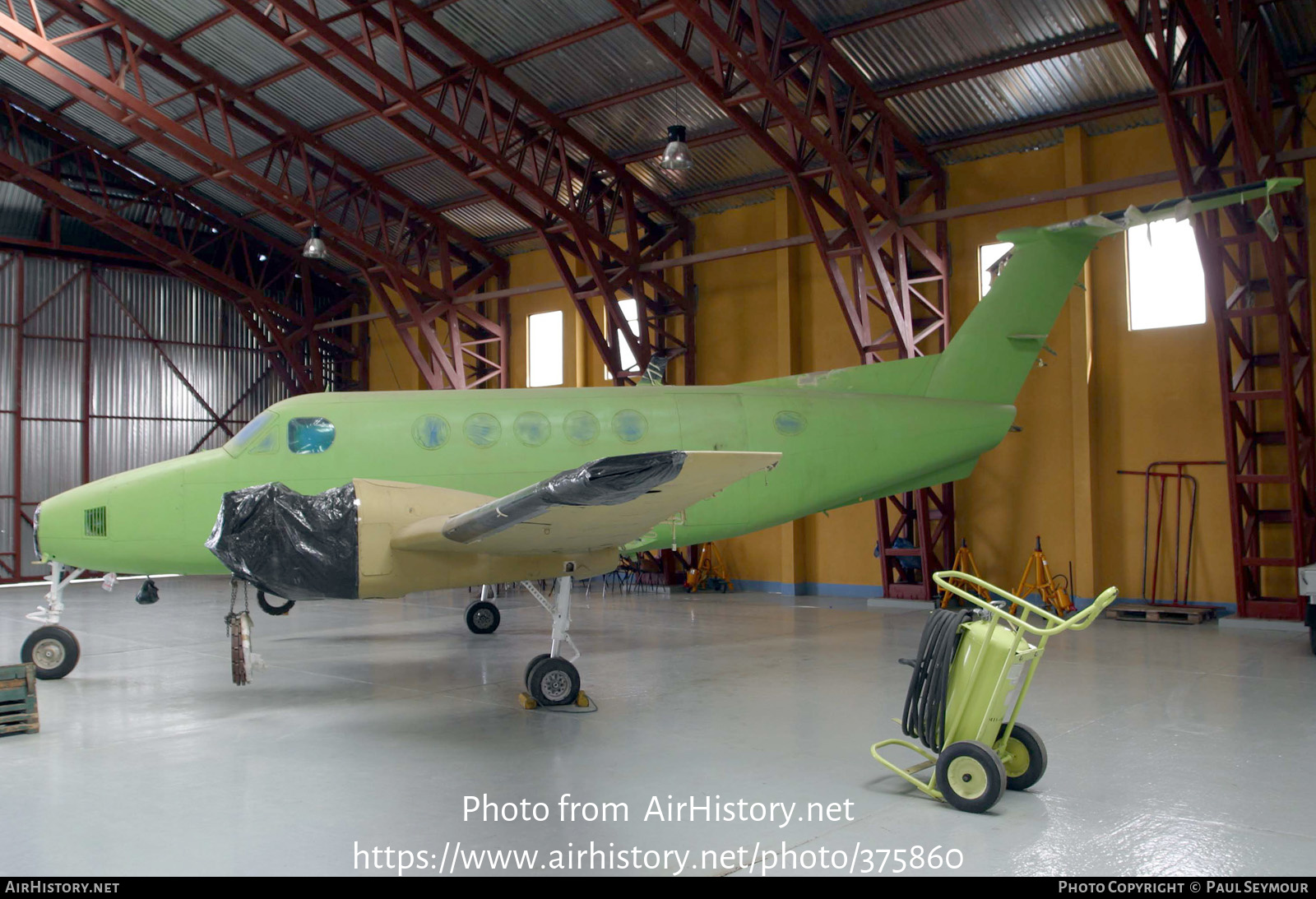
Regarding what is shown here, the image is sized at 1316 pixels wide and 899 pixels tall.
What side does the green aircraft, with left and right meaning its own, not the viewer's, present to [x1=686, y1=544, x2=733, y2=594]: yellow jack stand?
right

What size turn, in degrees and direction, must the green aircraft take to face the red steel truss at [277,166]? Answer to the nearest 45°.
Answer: approximately 45° to its right

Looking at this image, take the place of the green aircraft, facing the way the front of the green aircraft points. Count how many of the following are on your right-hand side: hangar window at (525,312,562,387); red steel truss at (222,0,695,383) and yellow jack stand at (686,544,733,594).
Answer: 3

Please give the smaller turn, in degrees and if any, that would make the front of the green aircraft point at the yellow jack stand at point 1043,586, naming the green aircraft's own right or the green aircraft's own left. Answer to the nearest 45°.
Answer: approximately 135° to the green aircraft's own right

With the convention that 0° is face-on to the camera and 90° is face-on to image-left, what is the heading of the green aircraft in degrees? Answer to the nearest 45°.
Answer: approximately 90°

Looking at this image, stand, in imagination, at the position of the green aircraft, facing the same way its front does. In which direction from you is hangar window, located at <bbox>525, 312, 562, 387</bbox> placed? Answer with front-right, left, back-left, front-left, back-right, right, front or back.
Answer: right

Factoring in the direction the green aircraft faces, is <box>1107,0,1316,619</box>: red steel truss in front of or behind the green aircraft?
behind

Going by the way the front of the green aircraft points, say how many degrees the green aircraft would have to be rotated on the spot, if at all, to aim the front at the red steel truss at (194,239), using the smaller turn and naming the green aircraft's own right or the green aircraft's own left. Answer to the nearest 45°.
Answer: approximately 45° to the green aircraft's own right

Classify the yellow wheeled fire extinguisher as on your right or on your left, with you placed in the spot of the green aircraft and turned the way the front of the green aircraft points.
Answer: on your left

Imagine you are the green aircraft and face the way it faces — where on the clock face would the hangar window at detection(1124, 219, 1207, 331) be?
The hangar window is roughly at 5 o'clock from the green aircraft.

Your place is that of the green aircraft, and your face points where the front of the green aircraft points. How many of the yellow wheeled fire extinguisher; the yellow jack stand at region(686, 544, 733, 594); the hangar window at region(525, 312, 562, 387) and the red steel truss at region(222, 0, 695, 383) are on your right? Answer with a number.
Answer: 3

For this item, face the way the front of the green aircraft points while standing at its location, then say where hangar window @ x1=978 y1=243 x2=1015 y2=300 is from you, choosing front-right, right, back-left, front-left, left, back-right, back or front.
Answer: back-right

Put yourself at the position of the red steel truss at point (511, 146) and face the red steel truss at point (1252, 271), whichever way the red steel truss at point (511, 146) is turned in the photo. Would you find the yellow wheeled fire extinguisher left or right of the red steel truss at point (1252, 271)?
right

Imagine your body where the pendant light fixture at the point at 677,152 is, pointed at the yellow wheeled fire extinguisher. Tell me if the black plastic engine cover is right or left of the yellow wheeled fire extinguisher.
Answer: right
